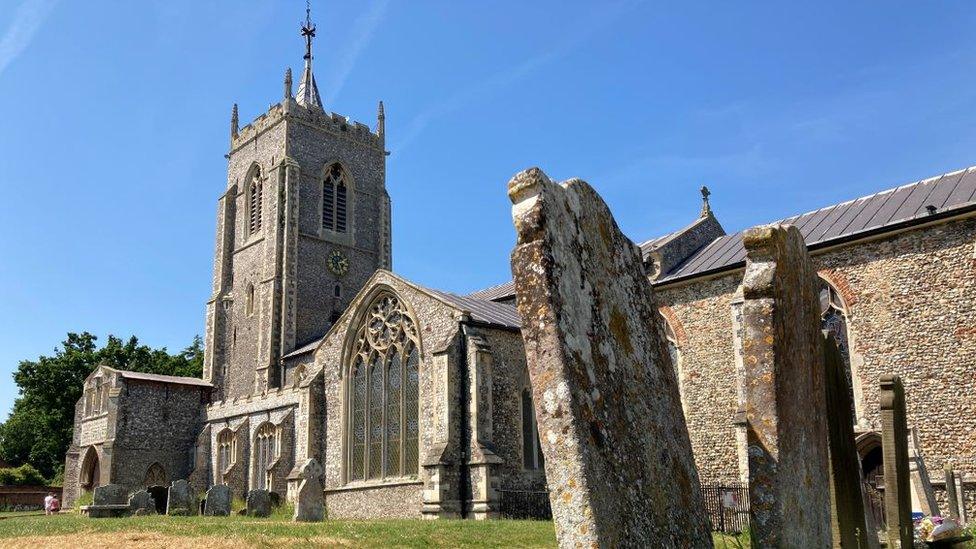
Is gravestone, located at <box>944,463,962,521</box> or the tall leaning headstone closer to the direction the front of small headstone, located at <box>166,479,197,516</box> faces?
the tall leaning headstone

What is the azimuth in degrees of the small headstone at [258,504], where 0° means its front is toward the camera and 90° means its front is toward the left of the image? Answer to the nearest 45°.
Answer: approximately 0°

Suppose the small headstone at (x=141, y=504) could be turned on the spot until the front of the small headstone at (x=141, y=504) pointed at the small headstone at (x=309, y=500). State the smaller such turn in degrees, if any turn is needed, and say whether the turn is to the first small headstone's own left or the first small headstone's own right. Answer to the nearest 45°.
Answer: approximately 45° to the first small headstone's own left

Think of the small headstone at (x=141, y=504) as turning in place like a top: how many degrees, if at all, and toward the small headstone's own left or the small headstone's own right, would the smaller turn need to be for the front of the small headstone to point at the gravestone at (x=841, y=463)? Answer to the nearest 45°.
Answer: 0° — it already faces it

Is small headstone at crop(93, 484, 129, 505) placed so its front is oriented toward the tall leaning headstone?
yes

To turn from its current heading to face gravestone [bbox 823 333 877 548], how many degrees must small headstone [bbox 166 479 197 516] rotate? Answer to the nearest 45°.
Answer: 0° — it already faces it

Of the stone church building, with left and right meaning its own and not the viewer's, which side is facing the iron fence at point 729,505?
left

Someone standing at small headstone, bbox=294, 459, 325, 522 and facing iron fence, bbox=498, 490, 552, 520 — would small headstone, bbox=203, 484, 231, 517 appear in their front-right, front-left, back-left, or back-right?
back-left

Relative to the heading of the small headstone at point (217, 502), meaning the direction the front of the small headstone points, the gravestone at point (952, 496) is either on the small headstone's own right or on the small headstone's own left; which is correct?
on the small headstone's own left

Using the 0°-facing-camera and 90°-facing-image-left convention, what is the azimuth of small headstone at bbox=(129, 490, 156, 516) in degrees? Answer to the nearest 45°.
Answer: approximately 0°

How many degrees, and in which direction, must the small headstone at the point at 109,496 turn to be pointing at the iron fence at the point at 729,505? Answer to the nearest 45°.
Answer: approximately 45° to its left

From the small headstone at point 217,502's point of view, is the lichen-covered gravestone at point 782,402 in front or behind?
in front
